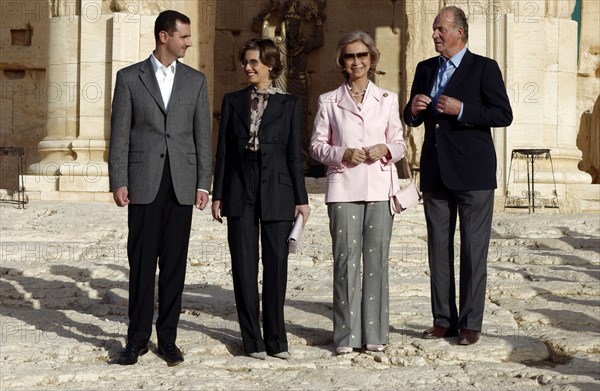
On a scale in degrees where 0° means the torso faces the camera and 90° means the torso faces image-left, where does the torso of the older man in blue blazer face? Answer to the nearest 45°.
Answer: approximately 45°

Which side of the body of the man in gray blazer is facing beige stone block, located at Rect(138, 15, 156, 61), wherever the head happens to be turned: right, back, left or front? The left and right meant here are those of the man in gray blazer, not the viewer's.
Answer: back

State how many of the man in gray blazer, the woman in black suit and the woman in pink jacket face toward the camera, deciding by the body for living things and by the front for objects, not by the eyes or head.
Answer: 3

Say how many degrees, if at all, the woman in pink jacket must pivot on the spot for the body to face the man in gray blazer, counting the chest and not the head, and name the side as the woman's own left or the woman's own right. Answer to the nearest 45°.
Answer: approximately 90° to the woman's own right

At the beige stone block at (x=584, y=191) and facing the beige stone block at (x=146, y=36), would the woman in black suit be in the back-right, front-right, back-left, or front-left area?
front-left

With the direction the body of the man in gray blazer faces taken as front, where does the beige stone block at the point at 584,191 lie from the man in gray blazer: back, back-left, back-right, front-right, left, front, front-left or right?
back-left

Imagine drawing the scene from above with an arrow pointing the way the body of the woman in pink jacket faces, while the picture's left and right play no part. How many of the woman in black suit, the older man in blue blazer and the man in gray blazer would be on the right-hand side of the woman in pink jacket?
2

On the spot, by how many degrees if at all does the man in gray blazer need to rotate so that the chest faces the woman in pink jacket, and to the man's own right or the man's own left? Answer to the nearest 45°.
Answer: approximately 90° to the man's own left

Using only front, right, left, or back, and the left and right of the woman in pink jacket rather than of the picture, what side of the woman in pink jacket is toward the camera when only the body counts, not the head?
front

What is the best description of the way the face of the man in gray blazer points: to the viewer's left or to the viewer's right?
to the viewer's right

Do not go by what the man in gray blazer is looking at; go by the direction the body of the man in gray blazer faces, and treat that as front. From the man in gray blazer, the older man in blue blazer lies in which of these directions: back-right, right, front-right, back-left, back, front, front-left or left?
left

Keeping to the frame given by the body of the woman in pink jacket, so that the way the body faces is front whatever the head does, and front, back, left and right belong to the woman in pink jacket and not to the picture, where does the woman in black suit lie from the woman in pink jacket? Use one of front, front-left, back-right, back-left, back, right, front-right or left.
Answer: right

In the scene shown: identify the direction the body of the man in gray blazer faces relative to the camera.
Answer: toward the camera

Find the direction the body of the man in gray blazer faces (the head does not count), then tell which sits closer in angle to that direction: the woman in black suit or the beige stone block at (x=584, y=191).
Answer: the woman in black suit

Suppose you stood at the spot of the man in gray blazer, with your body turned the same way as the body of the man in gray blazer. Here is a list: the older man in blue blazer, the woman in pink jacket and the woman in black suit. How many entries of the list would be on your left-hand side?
3
